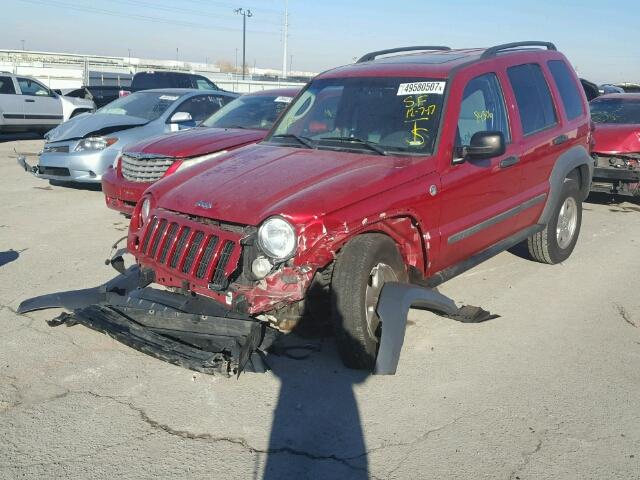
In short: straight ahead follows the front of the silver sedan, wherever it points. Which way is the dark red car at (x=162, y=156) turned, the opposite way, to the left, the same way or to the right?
the same way

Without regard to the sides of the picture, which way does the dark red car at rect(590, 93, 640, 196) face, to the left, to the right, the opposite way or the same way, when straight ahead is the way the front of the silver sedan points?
the same way

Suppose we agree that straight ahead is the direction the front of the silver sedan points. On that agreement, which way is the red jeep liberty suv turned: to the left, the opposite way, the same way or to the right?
the same way

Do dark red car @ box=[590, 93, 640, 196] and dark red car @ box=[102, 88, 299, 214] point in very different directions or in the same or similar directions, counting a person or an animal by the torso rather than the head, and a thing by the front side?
same or similar directions

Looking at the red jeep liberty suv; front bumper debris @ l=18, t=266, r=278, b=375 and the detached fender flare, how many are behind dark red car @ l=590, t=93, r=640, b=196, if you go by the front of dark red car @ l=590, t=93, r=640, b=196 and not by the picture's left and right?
0

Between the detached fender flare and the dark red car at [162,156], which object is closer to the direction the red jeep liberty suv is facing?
the detached fender flare

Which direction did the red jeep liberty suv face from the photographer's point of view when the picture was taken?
facing the viewer and to the left of the viewer

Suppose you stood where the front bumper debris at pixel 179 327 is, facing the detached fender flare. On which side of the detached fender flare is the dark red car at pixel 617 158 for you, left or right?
left

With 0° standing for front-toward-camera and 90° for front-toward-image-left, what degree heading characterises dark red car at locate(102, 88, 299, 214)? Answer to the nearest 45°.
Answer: approximately 45°

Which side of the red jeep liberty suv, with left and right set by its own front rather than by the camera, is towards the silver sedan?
right

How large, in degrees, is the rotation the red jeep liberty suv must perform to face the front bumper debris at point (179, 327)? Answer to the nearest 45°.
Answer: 0° — it already faces it

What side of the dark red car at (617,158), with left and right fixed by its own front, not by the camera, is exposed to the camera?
front

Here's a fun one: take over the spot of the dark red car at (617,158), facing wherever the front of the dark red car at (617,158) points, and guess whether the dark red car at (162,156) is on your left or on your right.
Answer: on your right

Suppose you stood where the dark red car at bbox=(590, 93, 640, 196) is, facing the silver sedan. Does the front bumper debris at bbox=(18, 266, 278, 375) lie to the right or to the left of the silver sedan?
left

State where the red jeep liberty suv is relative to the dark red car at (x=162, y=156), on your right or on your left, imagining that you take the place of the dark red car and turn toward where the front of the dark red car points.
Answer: on your left
